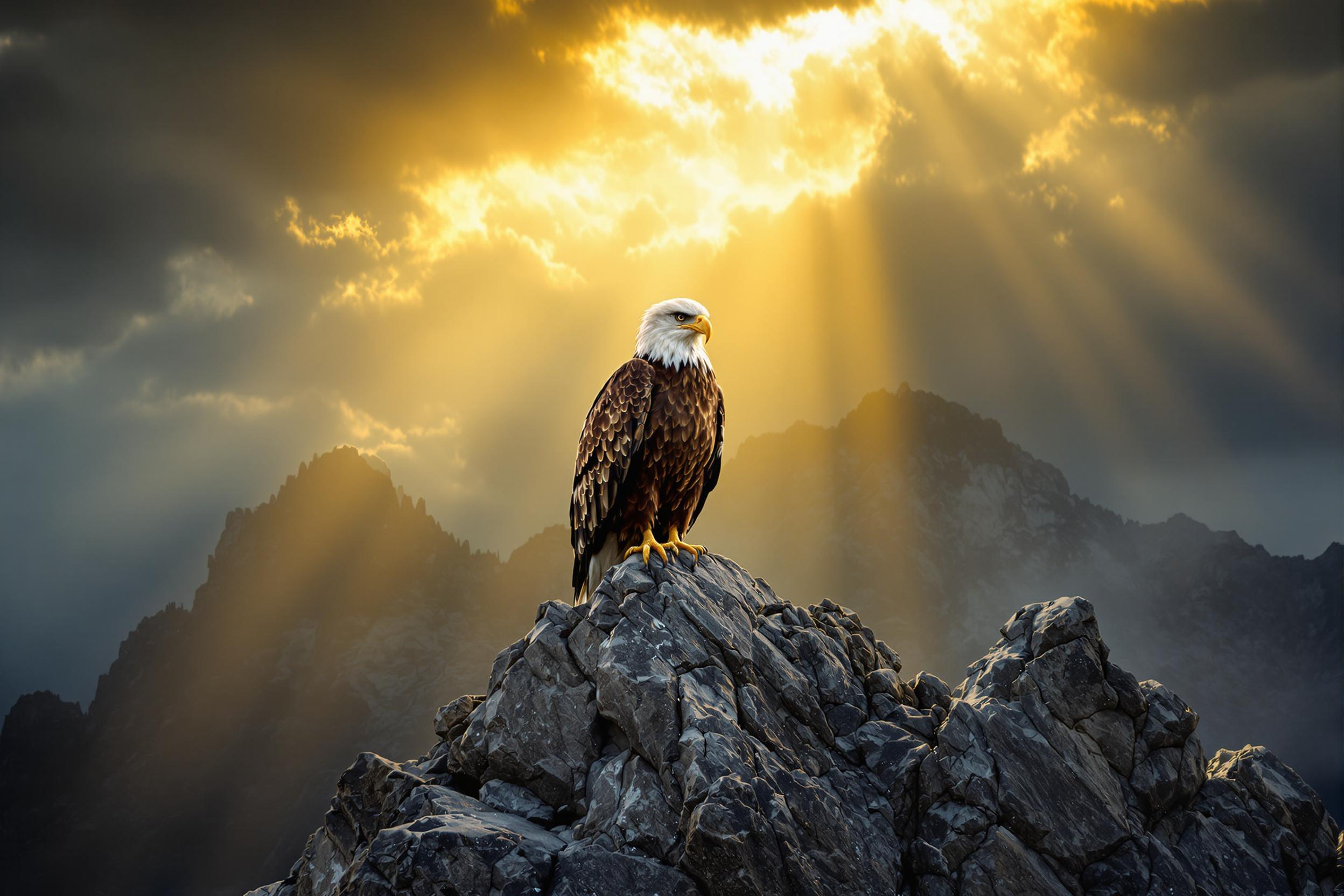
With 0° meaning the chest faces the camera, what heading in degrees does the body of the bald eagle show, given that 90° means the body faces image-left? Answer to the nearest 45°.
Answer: approximately 315°
